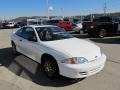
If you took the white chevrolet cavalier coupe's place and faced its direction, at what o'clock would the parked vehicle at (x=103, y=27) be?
The parked vehicle is roughly at 8 o'clock from the white chevrolet cavalier coupe.

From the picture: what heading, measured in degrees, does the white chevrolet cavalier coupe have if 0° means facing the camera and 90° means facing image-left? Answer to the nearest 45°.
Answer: approximately 315°
